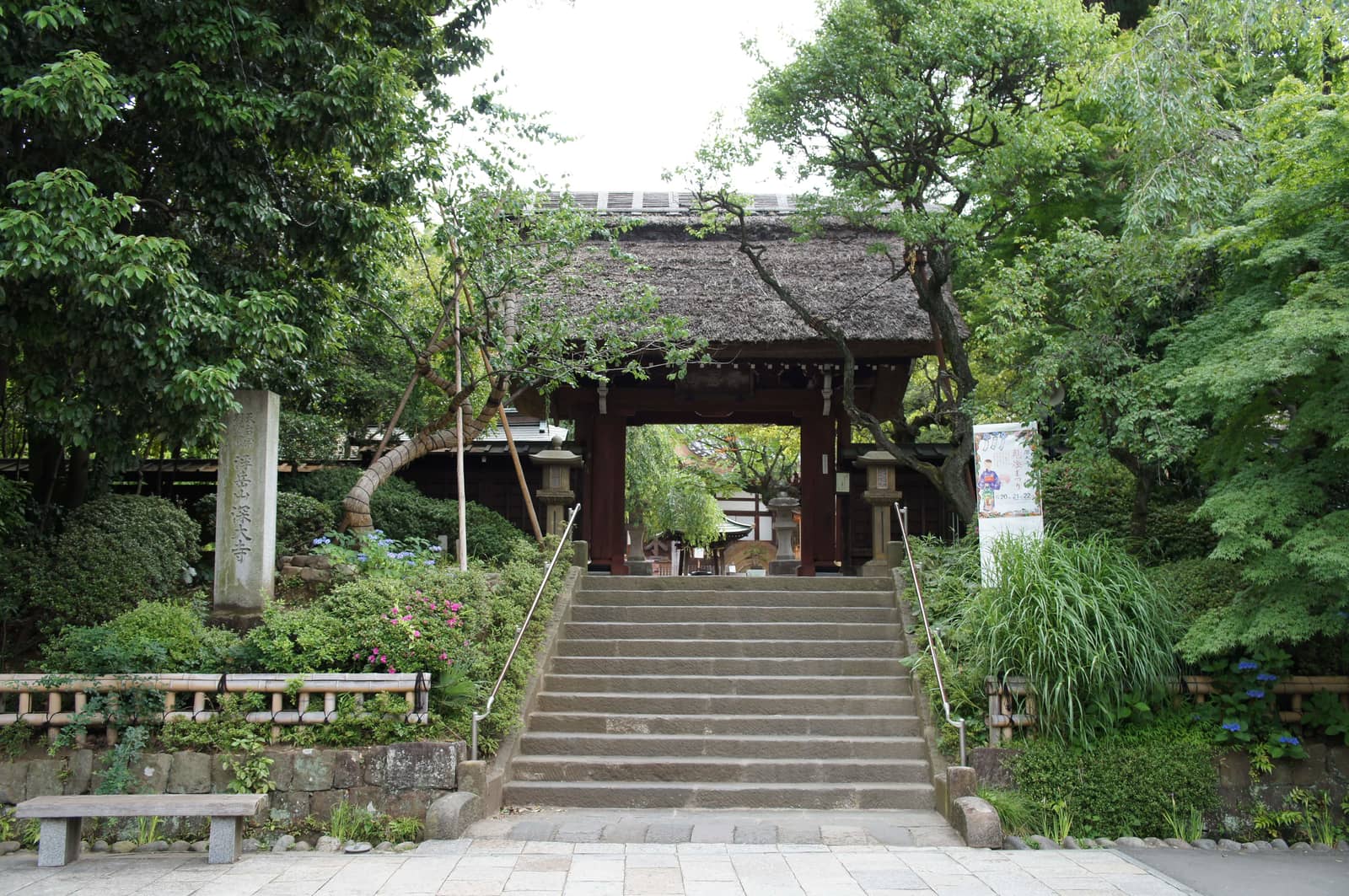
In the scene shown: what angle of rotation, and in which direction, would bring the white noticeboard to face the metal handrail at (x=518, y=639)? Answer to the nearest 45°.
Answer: approximately 90° to its right

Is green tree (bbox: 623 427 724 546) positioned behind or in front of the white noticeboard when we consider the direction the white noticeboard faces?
behind

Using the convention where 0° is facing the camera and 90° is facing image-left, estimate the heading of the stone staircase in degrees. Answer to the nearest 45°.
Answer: approximately 0°

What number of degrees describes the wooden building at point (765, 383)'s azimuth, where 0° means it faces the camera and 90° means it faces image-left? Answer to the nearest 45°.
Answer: approximately 0°

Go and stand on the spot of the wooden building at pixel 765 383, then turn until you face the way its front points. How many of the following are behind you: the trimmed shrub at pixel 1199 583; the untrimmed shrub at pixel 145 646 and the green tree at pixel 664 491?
1

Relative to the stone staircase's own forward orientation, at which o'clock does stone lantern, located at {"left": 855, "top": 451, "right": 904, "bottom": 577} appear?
The stone lantern is roughly at 7 o'clock from the stone staircase.

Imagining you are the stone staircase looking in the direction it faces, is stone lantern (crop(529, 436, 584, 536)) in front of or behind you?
behind

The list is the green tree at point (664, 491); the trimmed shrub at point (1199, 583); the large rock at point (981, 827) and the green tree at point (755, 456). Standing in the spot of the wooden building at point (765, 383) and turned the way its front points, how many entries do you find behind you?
2

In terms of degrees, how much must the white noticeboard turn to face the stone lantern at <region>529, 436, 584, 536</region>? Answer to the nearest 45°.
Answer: approximately 90° to its right

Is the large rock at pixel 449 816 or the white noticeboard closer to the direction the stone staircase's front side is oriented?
the large rock

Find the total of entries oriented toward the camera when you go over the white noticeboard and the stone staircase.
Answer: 2

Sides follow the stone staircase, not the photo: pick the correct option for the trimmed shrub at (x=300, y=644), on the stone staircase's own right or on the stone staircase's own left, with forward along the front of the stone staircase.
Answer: on the stone staircase's own right
